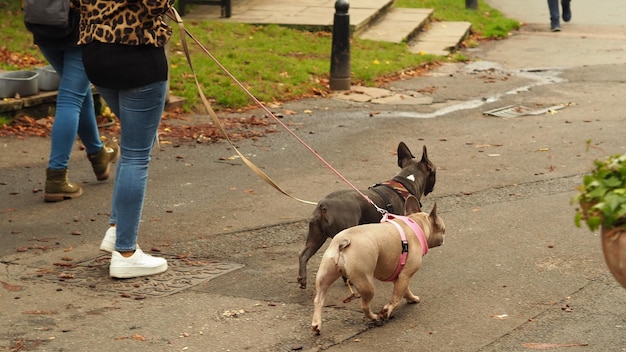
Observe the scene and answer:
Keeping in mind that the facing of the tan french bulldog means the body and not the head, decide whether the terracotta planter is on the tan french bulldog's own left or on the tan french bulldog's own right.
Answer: on the tan french bulldog's own right

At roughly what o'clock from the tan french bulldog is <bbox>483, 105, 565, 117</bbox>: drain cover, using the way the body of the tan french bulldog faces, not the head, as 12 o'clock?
The drain cover is roughly at 11 o'clock from the tan french bulldog.

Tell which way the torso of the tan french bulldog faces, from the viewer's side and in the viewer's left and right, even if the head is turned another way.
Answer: facing away from the viewer and to the right of the viewer

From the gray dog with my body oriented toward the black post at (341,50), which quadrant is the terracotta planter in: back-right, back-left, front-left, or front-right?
back-right

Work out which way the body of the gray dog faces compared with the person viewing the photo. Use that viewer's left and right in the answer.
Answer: facing away from the viewer and to the right of the viewer

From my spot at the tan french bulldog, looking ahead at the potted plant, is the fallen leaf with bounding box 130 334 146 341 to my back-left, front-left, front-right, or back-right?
back-right

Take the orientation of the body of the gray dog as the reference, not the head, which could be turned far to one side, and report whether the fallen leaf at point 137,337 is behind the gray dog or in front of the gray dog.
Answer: behind

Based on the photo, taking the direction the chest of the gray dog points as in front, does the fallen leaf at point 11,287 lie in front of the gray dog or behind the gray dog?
behind
